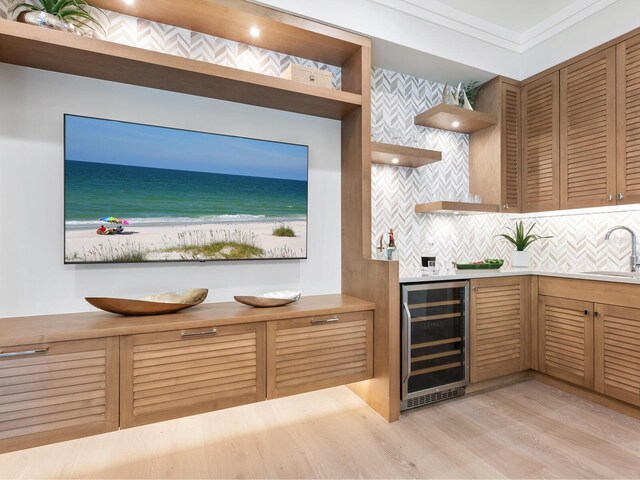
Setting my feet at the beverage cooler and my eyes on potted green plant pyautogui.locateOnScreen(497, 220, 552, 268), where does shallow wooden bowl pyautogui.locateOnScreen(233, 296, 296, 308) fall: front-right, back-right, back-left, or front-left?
back-left

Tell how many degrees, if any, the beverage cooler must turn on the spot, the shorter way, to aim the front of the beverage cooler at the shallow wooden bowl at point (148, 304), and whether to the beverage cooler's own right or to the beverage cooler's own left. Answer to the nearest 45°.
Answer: approximately 90° to the beverage cooler's own right

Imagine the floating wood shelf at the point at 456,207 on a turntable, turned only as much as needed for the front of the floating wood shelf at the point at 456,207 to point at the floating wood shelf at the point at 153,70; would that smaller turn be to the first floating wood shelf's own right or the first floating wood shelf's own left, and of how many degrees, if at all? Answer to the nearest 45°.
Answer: approximately 90° to the first floating wood shelf's own right

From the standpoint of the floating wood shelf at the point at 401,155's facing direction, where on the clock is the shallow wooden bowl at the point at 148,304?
The shallow wooden bowl is roughly at 3 o'clock from the floating wood shelf.

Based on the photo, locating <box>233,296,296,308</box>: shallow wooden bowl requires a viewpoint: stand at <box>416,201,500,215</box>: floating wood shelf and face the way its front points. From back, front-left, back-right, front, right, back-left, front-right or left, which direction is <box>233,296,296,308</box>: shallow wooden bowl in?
right

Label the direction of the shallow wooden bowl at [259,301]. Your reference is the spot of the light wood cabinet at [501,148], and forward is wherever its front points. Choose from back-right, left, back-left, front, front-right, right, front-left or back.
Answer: right

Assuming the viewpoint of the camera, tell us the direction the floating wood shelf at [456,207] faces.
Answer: facing the viewer and to the right of the viewer

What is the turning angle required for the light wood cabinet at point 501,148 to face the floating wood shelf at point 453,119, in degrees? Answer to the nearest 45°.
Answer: approximately 90° to its right

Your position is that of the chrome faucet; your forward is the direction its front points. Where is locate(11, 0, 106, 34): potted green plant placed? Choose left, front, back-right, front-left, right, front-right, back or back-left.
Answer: front

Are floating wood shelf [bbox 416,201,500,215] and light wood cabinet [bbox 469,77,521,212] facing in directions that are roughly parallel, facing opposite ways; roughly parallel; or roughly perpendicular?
roughly parallel

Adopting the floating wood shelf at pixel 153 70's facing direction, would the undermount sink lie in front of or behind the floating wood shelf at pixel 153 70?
in front

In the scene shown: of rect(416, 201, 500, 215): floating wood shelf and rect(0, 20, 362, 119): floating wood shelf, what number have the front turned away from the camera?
0
